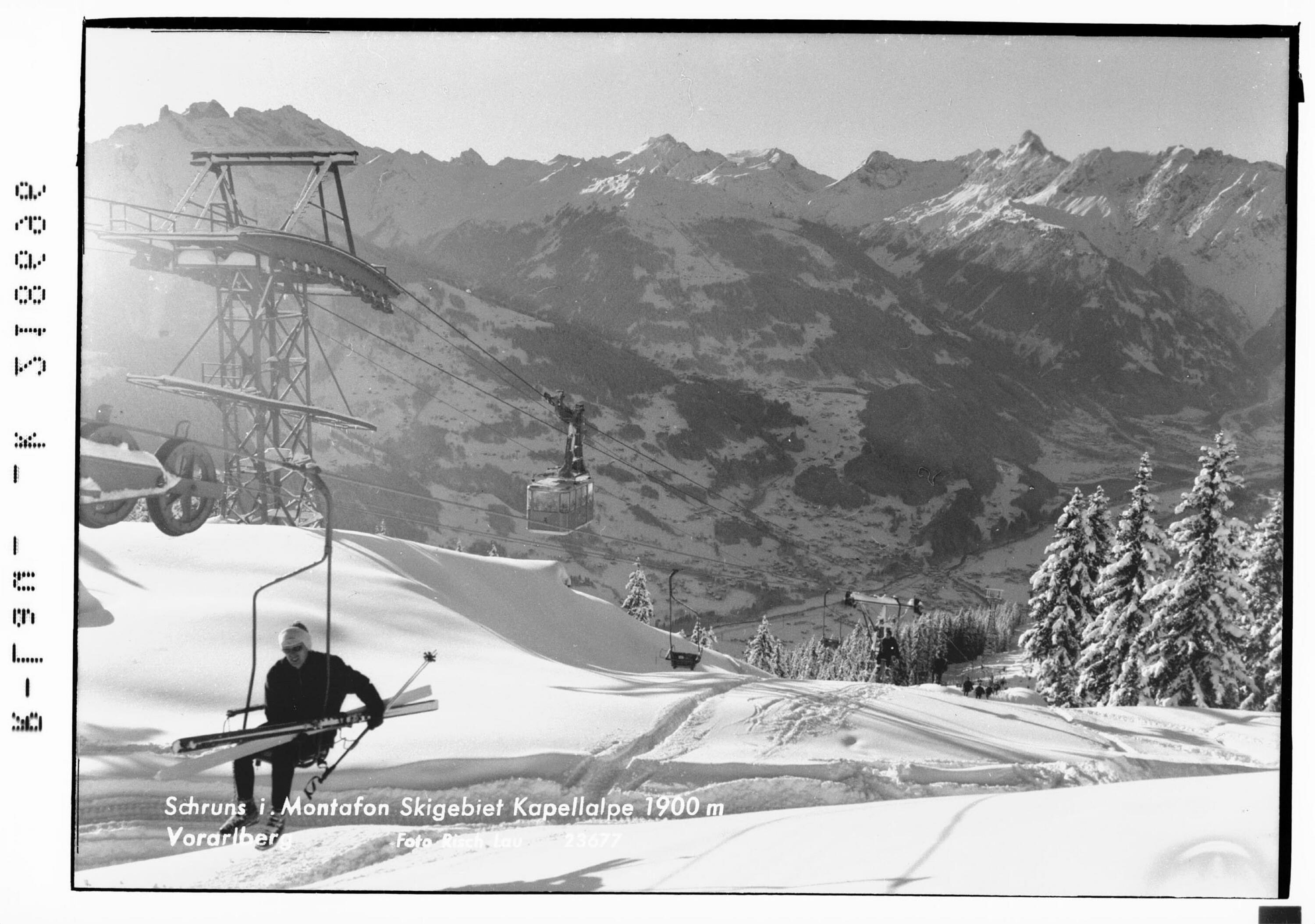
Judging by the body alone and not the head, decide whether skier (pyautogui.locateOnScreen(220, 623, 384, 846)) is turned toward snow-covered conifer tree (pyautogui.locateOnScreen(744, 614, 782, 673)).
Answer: no

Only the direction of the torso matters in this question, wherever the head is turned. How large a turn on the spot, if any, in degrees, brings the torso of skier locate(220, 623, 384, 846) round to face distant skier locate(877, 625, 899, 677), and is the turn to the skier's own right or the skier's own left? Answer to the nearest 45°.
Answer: approximately 135° to the skier's own left

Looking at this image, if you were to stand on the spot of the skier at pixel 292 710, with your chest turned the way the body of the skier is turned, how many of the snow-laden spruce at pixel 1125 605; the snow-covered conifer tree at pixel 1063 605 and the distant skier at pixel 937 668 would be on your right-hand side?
0

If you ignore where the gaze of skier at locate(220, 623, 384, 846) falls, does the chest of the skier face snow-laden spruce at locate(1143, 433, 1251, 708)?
no

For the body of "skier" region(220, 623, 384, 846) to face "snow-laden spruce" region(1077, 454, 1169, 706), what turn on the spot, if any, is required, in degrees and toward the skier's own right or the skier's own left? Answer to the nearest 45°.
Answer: approximately 135° to the skier's own left

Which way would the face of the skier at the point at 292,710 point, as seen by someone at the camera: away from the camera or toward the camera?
toward the camera

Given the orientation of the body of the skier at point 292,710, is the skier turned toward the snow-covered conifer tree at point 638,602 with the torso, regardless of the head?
no
